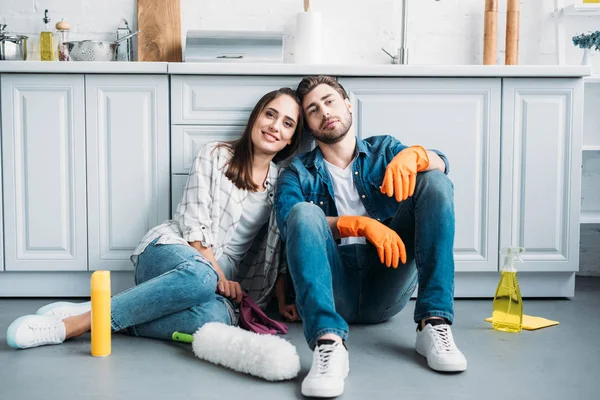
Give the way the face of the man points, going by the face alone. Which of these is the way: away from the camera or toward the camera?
toward the camera

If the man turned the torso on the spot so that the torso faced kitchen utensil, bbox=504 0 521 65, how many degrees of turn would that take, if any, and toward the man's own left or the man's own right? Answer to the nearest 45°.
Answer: approximately 135° to the man's own left

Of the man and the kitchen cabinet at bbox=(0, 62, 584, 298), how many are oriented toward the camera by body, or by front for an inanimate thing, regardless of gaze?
2

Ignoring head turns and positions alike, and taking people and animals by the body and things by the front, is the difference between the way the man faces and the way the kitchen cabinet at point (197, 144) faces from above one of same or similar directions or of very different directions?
same or similar directions

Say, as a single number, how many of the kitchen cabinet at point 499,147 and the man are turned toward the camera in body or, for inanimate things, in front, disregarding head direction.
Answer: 2

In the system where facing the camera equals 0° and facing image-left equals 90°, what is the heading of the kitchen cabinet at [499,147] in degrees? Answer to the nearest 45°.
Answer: approximately 0°

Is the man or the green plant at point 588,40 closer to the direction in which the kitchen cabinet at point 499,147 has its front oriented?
the man

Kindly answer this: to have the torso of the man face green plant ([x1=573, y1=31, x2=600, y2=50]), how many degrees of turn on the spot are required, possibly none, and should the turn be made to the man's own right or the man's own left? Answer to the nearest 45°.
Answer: approximately 135° to the man's own left

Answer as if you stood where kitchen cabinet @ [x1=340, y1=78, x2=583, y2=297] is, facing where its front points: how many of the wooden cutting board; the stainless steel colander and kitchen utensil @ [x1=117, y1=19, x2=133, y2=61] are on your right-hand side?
3

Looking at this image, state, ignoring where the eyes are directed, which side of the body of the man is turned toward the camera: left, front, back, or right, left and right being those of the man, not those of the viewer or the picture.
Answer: front

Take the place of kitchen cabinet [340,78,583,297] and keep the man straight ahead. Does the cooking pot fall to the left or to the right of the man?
right

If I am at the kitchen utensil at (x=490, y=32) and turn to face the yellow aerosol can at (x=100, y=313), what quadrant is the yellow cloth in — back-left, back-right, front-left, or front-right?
front-left

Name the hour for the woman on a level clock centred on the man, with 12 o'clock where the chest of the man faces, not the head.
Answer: The woman is roughly at 4 o'clock from the man.

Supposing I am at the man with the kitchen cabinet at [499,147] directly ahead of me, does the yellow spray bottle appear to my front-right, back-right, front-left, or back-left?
front-right

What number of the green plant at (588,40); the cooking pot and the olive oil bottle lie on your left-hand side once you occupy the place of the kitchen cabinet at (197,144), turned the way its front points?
1
